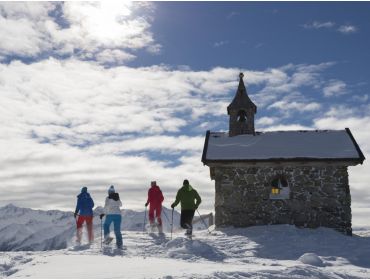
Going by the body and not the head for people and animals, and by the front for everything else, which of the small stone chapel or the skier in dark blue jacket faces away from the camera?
the skier in dark blue jacket

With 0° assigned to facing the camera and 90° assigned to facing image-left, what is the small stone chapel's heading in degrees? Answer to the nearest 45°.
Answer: approximately 90°

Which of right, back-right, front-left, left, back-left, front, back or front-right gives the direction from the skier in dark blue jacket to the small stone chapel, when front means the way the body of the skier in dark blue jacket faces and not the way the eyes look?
right

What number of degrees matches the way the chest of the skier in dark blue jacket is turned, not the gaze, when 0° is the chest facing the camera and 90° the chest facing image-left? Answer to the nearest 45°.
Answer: approximately 180°

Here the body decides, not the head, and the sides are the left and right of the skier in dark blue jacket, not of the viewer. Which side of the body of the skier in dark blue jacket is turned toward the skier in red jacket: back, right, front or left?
right

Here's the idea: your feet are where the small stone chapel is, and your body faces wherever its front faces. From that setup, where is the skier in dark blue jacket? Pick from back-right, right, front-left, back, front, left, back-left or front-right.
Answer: front-left

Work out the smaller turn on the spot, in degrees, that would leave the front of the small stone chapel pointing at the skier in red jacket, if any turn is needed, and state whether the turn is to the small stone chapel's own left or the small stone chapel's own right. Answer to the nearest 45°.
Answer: approximately 45° to the small stone chapel's own left

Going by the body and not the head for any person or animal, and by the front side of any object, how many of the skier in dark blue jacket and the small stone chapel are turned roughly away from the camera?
1
